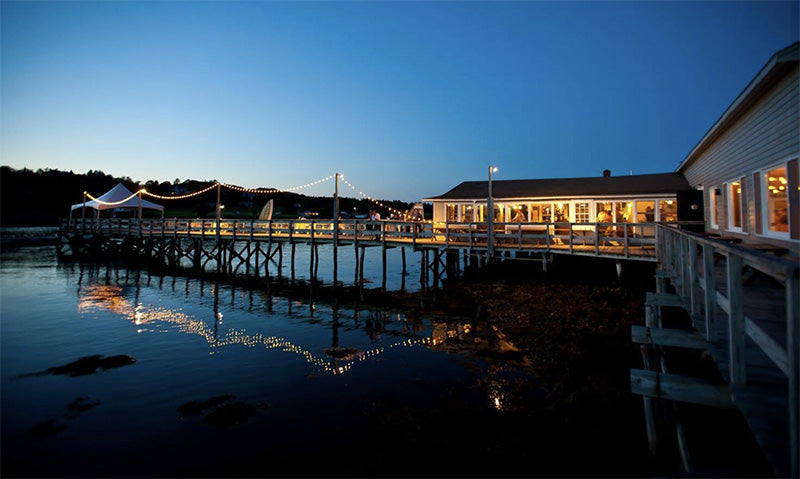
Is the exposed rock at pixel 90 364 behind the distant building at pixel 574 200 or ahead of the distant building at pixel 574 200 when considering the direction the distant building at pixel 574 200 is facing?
ahead

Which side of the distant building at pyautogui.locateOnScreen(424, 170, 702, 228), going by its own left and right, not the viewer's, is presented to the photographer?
front
